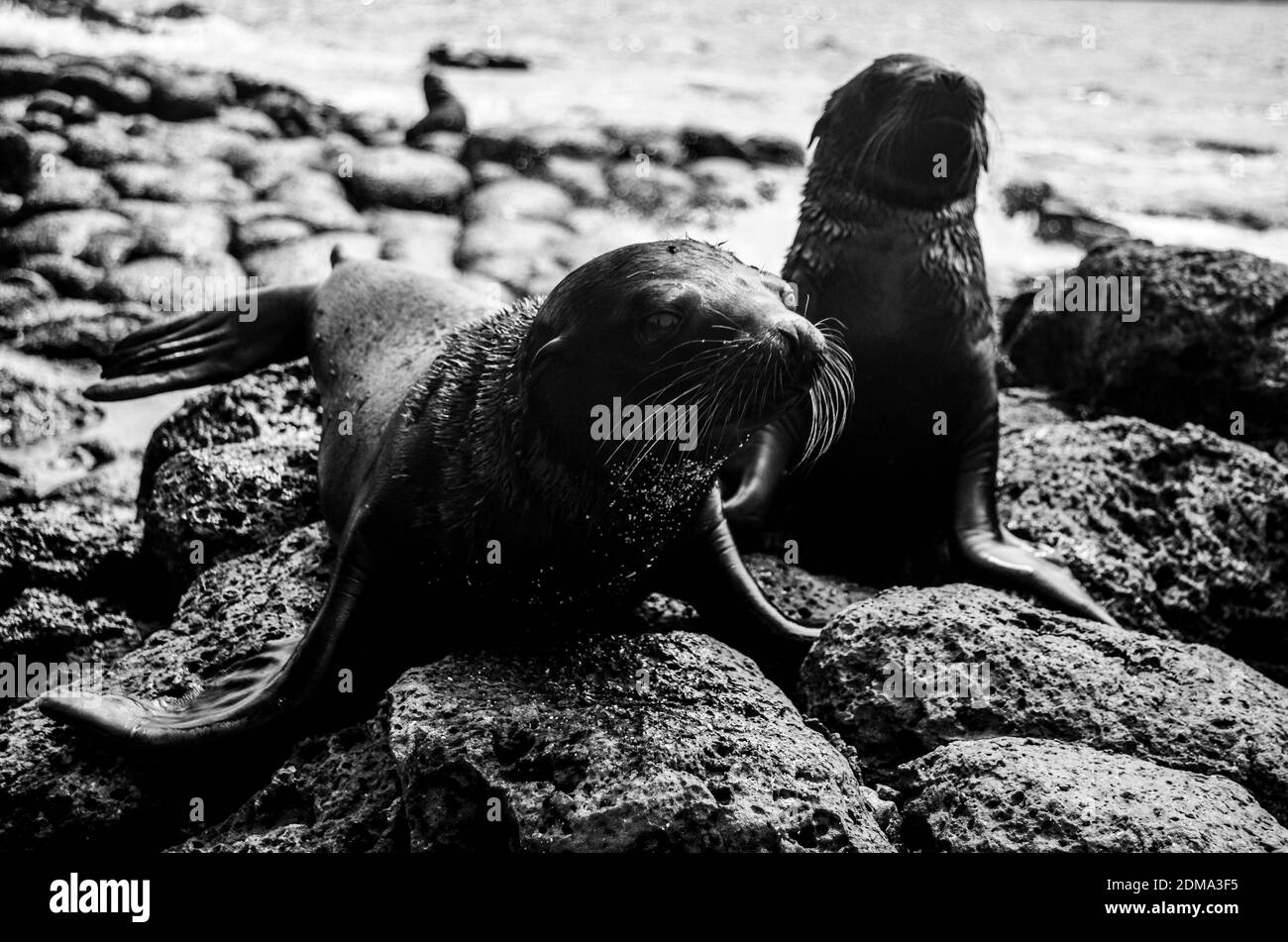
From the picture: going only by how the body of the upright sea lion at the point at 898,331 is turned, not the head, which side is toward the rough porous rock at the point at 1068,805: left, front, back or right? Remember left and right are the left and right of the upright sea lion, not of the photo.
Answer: front

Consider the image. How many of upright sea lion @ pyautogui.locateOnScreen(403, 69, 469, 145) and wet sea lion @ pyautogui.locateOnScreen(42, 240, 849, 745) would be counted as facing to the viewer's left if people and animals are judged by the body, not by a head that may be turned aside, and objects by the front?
1

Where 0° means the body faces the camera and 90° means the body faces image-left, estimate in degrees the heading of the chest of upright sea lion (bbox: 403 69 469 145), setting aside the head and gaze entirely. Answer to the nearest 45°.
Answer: approximately 90°

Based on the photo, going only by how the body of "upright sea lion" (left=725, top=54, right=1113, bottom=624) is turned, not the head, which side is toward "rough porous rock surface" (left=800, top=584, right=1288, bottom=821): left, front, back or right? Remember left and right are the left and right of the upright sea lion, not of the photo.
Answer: front

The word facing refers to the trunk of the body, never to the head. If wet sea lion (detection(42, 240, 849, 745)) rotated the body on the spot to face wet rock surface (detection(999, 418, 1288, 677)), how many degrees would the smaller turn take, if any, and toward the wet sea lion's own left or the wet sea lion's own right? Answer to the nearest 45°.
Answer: approximately 90° to the wet sea lion's own left

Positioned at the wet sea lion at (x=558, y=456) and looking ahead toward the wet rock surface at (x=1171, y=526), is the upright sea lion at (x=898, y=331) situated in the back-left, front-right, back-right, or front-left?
front-left

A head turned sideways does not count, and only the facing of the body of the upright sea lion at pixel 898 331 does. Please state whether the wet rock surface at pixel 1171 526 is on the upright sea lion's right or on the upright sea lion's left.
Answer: on the upright sea lion's left

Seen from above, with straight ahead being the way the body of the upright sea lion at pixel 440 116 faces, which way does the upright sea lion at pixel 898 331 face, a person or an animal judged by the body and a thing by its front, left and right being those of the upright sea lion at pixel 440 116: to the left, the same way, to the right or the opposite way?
to the left

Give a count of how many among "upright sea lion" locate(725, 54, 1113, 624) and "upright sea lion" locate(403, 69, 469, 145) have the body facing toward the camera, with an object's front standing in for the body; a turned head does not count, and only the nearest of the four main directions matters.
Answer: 1

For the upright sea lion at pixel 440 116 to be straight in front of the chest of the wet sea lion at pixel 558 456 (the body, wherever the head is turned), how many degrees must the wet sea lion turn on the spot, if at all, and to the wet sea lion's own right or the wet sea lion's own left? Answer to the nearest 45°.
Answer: approximately 135° to the wet sea lion's own left

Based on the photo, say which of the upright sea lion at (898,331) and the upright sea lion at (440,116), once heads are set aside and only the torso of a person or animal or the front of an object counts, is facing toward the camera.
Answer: the upright sea lion at (898,331)

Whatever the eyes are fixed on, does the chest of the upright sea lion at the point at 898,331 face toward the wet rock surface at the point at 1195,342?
no

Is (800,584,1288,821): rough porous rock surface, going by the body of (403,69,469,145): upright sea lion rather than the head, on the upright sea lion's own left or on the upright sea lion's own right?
on the upright sea lion's own left

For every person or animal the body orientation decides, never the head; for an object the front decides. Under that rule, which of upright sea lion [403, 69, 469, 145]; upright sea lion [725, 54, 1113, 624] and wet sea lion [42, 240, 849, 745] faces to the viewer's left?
upright sea lion [403, 69, 469, 145]

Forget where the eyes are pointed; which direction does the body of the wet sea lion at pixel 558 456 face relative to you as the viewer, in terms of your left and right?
facing the viewer and to the right of the viewer

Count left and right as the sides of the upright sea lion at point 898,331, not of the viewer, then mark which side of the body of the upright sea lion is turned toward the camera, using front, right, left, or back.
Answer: front
